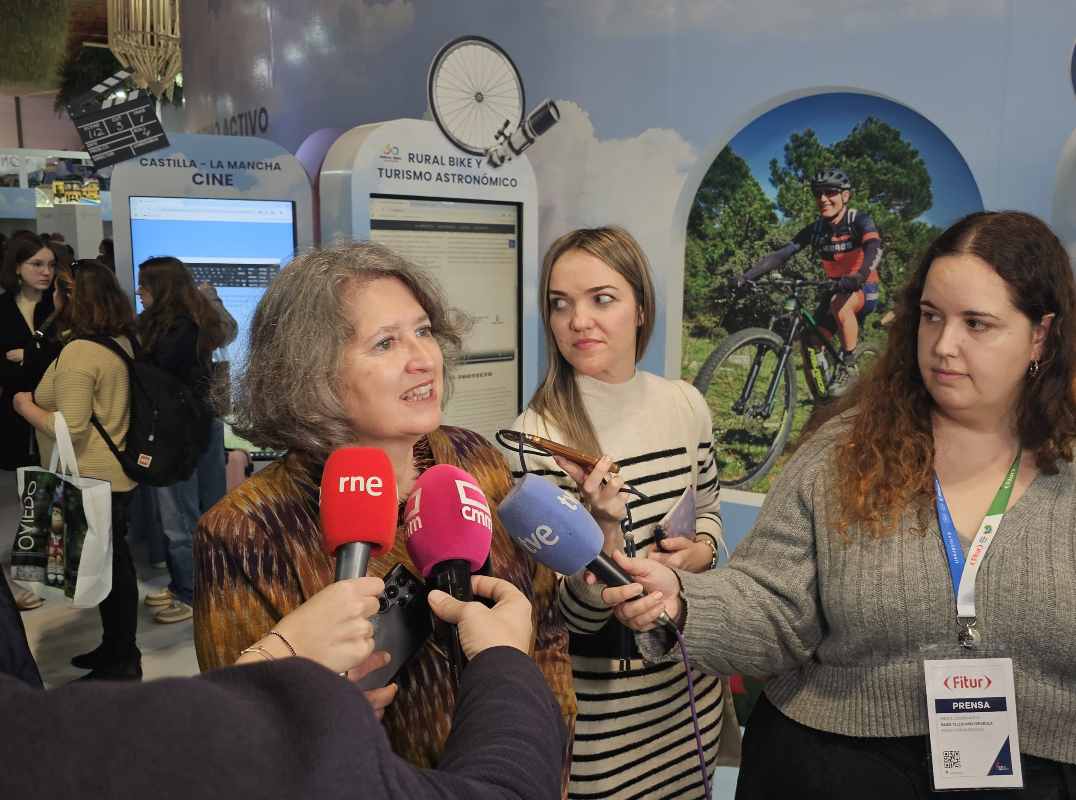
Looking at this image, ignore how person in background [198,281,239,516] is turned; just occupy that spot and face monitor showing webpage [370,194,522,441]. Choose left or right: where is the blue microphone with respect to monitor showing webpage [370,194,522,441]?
right

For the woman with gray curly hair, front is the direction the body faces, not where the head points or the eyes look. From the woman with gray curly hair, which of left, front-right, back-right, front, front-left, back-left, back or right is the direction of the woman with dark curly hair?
front-left

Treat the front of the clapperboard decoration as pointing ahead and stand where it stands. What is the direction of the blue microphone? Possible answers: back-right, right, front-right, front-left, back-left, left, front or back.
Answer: front

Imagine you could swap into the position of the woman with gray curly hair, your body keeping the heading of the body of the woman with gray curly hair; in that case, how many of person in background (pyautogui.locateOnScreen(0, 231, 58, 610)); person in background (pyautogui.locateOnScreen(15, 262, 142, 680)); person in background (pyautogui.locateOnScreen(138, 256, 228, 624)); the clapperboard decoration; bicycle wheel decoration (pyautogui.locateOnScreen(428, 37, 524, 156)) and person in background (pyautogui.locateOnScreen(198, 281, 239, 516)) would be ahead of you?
0

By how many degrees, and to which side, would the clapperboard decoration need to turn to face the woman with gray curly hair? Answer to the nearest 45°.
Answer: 0° — it already faces them

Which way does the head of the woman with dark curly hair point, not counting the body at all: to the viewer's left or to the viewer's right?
to the viewer's left

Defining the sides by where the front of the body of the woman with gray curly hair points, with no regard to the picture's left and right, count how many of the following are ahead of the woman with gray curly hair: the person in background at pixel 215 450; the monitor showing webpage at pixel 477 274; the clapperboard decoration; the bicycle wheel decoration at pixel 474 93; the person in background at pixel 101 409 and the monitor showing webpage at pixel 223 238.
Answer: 0

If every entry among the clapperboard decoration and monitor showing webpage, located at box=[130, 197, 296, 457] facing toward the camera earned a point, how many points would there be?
2

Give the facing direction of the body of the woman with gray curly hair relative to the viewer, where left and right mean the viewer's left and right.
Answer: facing the viewer and to the right of the viewer

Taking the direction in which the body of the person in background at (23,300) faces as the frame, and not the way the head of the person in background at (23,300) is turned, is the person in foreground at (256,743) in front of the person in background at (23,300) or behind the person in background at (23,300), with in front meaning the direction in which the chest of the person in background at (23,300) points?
in front

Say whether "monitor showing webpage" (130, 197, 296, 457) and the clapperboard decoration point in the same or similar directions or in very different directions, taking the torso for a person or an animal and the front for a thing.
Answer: same or similar directions

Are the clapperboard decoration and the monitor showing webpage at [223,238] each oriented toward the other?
no

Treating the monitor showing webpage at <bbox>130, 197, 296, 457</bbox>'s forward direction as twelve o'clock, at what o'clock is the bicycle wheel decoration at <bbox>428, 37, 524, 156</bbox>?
The bicycle wheel decoration is roughly at 10 o'clock from the monitor showing webpage.

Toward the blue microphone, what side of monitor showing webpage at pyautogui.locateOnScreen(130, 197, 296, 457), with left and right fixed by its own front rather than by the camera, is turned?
front

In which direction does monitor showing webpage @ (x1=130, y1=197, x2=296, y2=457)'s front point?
toward the camera

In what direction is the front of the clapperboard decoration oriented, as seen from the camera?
facing the viewer

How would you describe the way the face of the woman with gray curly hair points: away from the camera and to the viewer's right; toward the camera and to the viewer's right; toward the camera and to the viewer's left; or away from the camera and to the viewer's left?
toward the camera and to the viewer's right
